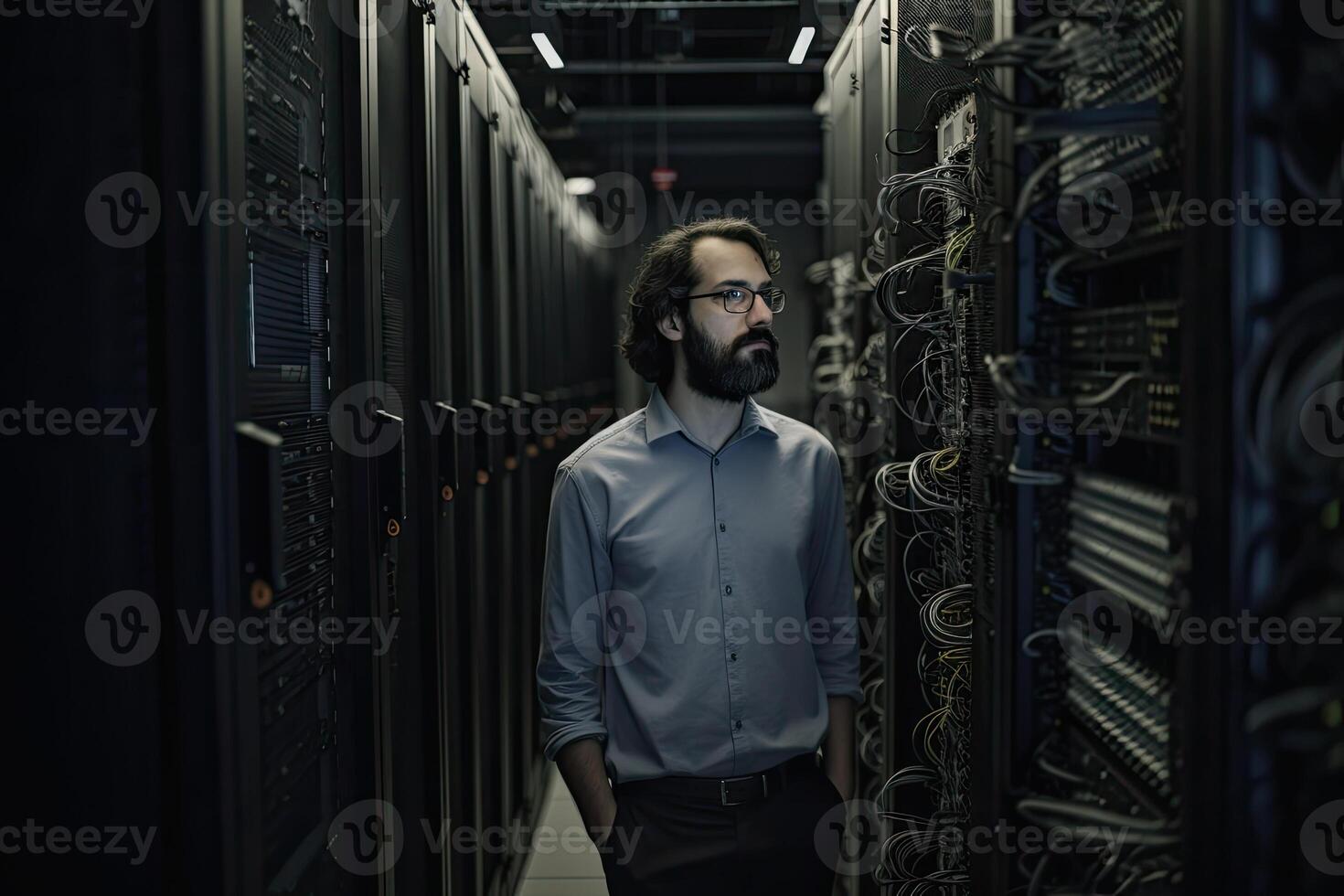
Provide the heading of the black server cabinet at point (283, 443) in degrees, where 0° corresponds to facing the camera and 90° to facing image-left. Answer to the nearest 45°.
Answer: approximately 270°

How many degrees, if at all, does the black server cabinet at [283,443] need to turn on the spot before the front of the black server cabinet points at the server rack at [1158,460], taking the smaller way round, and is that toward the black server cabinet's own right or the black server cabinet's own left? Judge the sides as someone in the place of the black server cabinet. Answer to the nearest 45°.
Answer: approximately 45° to the black server cabinet's own right

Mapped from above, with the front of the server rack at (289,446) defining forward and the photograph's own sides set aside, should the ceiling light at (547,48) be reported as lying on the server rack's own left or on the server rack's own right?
on the server rack's own left

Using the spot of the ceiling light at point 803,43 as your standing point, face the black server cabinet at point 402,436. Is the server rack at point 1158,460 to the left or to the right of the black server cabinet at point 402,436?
left

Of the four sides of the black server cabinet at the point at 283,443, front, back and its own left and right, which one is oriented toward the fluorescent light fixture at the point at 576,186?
left
